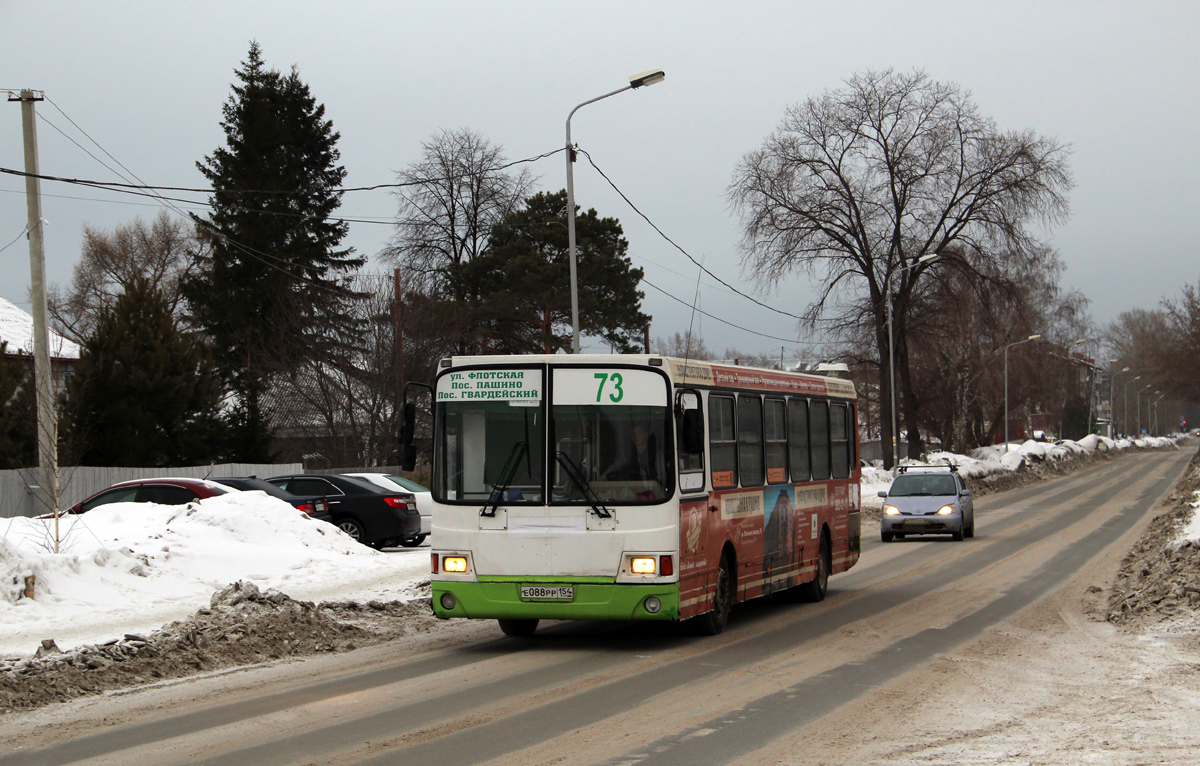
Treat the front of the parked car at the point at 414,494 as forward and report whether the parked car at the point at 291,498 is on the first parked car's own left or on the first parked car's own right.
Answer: on the first parked car's own left

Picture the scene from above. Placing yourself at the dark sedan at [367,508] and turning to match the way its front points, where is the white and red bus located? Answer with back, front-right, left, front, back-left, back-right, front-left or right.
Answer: back-left

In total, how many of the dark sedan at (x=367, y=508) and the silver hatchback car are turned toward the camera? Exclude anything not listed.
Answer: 1

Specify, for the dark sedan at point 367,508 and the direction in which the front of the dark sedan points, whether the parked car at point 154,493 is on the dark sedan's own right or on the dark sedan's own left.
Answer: on the dark sedan's own left

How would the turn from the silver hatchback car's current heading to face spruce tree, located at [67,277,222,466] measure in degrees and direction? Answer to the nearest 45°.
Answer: approximately 90° to its right

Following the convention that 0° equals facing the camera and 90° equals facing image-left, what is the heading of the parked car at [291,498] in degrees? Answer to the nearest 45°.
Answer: approximately 135°

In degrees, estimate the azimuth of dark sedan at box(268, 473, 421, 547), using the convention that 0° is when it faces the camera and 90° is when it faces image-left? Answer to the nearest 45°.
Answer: approximately 135°

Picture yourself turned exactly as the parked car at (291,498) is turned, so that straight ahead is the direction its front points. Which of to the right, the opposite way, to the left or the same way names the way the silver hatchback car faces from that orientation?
to the left

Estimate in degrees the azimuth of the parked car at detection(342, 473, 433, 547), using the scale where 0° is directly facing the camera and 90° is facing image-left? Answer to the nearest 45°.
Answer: approximately 135°

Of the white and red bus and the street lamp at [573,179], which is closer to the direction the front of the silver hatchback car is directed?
the white and red bus
